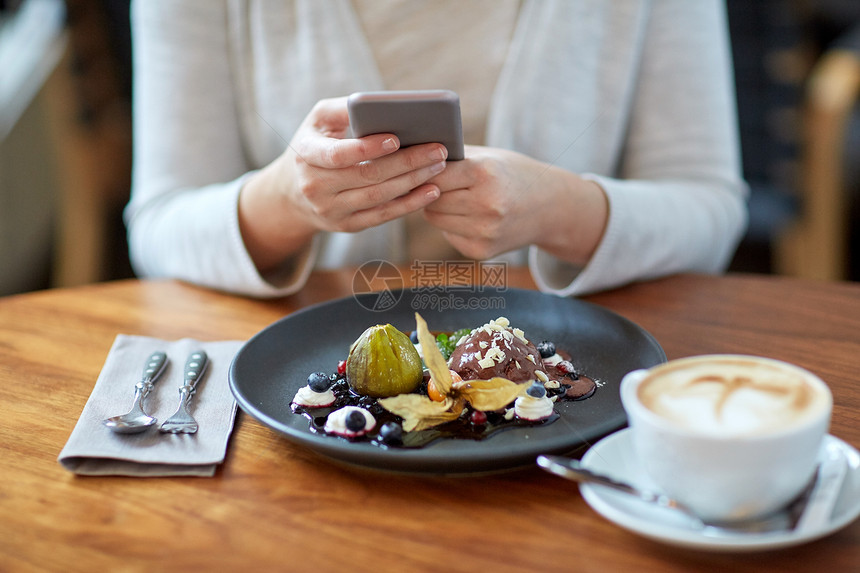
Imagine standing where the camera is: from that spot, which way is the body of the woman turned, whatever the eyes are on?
toward the camera

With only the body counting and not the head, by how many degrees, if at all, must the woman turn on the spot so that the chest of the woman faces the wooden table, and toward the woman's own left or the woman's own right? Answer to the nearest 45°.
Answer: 0° — they already face it

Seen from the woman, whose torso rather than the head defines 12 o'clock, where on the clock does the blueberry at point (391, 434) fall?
The blueberry is roughly at 12 o'clock from the woman.

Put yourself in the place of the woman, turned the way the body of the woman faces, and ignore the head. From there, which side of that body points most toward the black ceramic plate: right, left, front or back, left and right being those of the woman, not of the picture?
front

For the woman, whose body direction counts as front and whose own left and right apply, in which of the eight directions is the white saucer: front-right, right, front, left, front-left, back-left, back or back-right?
front

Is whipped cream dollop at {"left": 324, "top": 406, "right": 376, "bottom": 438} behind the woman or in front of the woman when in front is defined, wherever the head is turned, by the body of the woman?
in front

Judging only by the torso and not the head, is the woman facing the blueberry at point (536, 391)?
yes

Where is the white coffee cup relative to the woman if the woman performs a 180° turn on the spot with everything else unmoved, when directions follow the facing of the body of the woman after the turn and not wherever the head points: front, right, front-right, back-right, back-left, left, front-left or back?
back

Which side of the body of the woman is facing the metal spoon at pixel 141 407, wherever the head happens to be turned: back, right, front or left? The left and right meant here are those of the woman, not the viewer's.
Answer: front

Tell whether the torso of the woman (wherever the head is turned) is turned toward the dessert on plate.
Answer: yes

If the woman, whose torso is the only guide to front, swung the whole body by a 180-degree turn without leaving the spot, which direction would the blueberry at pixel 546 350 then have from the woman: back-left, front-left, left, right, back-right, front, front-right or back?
back
